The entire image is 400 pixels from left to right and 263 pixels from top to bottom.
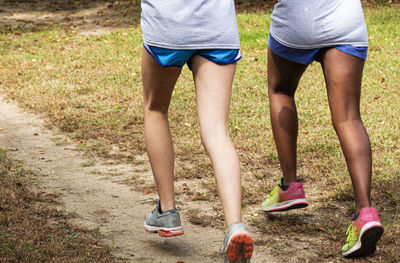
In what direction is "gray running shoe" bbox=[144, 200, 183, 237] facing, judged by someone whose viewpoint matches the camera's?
facing away from the viewer and to the left of the viewer

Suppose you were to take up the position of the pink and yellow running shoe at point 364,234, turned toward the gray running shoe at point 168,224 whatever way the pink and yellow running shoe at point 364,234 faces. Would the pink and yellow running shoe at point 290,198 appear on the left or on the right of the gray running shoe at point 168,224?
right

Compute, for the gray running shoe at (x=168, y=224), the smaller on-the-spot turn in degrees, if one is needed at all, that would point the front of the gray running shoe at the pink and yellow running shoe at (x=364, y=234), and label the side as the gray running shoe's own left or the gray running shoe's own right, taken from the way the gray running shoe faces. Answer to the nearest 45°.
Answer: approximately 135° to the gray running shoe's own right

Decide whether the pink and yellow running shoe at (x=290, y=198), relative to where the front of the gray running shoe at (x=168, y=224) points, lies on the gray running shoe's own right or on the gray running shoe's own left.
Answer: on the gray running shoe's own right

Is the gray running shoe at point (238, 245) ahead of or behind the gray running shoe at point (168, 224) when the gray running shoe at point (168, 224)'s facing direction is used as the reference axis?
behind
